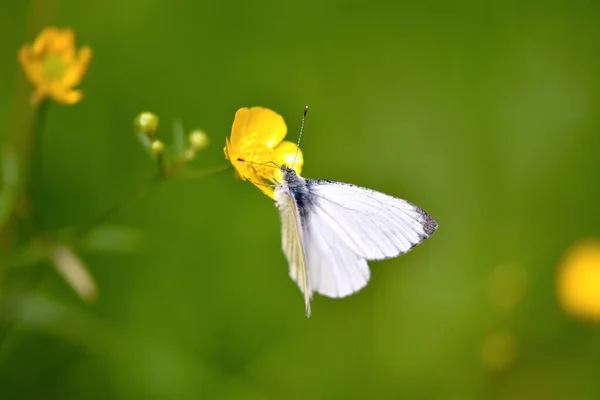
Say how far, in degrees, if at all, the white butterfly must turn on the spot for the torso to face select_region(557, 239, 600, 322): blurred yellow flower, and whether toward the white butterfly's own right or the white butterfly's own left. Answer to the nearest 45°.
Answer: approximately 90° to the white butterfly's own right

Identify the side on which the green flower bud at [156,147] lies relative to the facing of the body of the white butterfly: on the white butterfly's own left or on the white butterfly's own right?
on the white butterfly's own left

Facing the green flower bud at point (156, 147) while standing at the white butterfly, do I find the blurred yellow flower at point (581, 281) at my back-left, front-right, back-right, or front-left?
back-right

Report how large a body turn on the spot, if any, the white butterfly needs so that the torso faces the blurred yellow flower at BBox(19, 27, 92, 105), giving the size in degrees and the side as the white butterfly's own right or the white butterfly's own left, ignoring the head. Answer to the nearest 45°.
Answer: approximately 45° to the white butterfly's own left

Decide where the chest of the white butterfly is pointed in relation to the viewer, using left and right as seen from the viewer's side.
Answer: facing away from the viewer and to the left of the viewer

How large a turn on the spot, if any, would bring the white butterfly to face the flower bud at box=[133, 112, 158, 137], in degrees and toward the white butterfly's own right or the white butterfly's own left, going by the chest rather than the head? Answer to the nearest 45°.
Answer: approximately 45° to the white butterfly's own left
